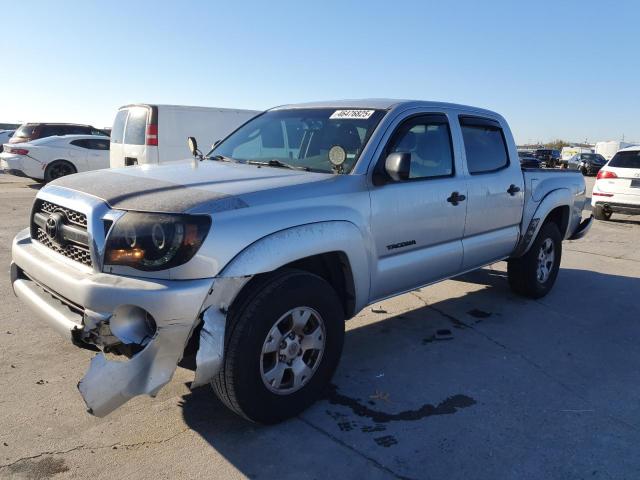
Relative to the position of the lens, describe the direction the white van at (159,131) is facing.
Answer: facing away from the viewer and to the right of the viewer

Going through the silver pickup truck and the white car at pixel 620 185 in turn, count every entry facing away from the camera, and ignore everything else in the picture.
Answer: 1

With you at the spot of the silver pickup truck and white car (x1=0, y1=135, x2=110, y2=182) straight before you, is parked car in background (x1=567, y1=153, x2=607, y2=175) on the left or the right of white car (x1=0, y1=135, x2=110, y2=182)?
right

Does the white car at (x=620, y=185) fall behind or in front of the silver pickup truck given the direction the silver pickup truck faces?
behind

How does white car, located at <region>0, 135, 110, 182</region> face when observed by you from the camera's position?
facing away from the viewer and to the right of the viewer

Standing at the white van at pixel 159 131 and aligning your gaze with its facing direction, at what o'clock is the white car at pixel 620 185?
The white car is roughly at 2 o'clock from the white van.

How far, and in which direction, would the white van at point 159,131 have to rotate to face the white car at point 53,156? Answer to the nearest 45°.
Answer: approximately 90° to its left

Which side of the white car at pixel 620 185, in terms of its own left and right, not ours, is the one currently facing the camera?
back

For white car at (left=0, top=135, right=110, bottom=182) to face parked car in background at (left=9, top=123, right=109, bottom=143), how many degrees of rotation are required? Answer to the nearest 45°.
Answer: approximately 45° to its left

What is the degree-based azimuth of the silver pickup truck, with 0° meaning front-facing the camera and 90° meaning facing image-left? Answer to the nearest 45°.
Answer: approximately 45°

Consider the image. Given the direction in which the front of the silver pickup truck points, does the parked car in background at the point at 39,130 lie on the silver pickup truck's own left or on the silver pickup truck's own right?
on the silver pickup truck's own right

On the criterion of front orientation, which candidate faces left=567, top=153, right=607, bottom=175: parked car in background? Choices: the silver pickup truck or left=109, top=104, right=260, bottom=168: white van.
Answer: the white van
